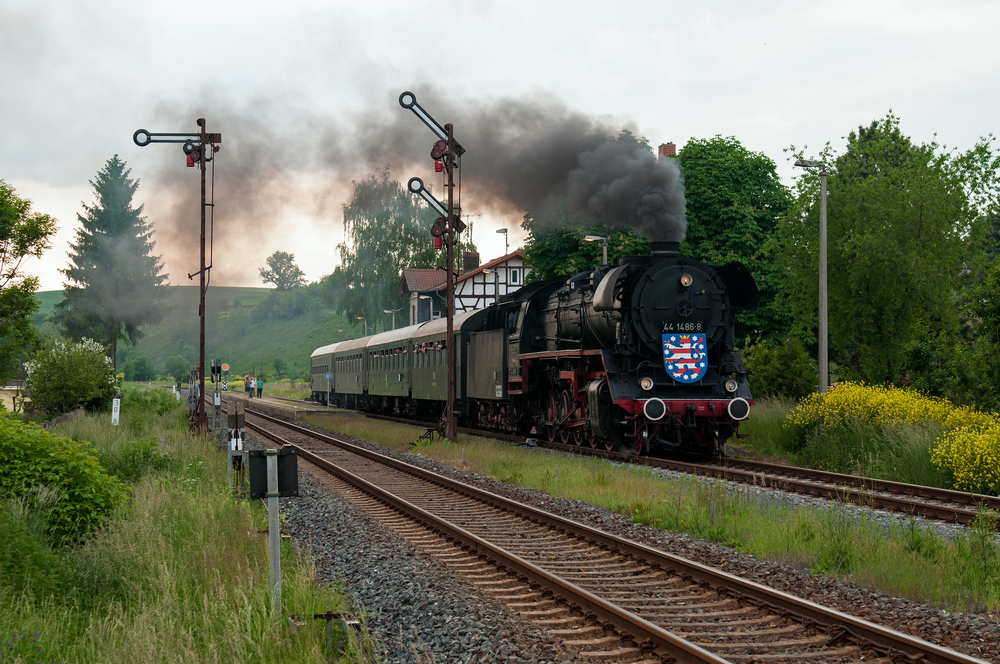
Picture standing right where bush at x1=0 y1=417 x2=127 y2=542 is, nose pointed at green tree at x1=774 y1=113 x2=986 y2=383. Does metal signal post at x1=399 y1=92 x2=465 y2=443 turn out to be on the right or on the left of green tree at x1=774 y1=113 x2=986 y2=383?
left

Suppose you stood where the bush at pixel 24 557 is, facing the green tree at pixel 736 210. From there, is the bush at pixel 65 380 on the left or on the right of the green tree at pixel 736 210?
left

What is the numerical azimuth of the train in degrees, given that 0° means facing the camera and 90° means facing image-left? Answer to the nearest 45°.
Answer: approximately 315°
